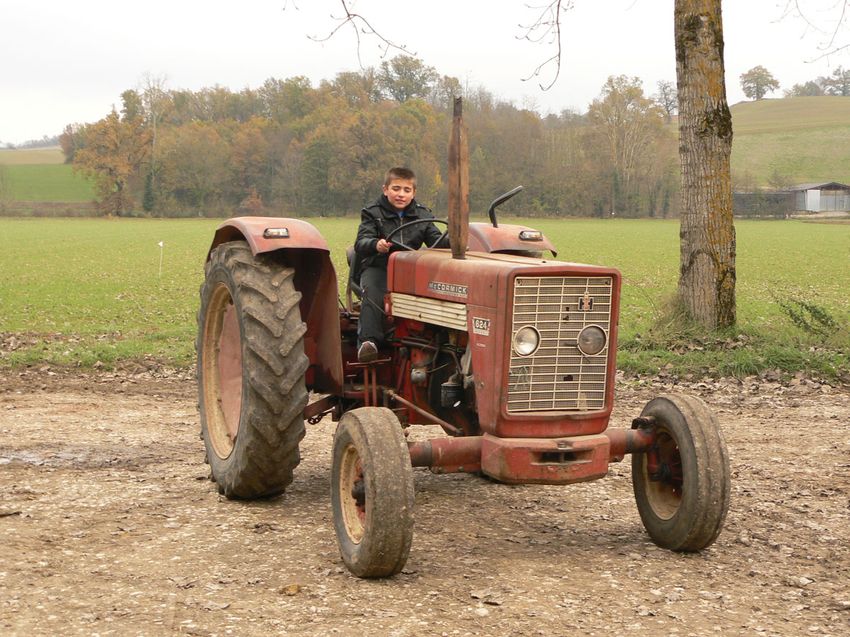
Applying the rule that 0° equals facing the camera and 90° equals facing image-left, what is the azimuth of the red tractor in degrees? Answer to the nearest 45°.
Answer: approximately 315°

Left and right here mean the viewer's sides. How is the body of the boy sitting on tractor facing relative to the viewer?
facing the viewer and to the right of the viewer
